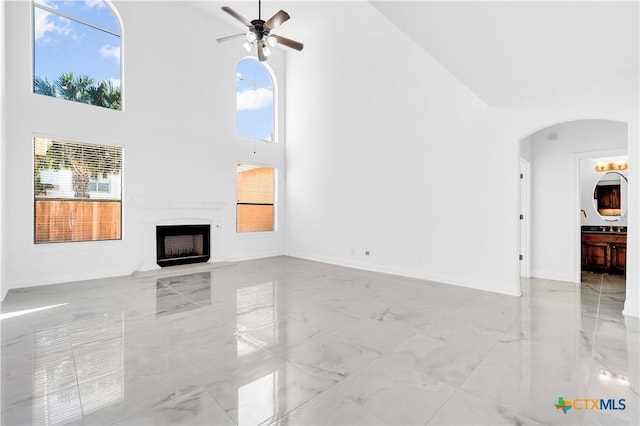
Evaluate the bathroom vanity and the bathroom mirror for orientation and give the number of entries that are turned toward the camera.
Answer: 2

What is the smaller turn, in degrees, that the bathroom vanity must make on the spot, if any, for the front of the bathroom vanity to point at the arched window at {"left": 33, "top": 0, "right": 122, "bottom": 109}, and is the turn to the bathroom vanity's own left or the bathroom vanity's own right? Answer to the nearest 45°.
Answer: approximately 45° to the bathroom vanity's own right

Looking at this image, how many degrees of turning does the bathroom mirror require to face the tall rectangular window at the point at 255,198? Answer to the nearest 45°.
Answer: approximately 45° to its right

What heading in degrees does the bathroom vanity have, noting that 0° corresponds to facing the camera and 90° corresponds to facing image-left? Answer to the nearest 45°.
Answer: approximately 0°

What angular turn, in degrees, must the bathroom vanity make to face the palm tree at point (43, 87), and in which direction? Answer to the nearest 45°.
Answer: approximately 45° to its right

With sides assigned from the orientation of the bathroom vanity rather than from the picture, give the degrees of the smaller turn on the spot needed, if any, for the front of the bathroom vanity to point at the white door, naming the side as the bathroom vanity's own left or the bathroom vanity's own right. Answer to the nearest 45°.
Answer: approximately 45° to the bathroom vanity's own right
